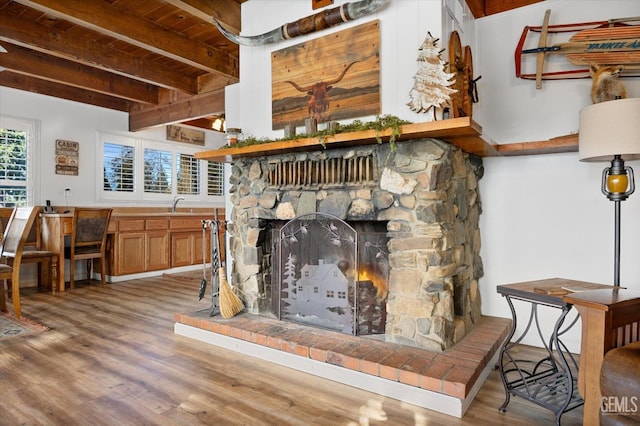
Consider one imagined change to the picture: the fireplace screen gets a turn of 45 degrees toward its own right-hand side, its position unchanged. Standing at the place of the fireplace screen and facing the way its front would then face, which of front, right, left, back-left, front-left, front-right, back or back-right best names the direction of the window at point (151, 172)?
front-right

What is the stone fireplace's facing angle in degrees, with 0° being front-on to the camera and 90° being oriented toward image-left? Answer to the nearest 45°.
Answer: approximately 45°

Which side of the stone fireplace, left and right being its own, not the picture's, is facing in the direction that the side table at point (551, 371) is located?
left

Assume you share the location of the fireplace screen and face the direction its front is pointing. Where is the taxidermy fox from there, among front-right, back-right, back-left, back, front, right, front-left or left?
back-left

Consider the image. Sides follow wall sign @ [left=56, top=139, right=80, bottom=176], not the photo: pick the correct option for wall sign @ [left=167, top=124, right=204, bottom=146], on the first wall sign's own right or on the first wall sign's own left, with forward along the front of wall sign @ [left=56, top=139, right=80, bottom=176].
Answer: on the first wall sign's own left

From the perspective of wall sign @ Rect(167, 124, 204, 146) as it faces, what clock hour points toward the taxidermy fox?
The taxidermy fox is roughly at 11 o'clock from the wall sign.

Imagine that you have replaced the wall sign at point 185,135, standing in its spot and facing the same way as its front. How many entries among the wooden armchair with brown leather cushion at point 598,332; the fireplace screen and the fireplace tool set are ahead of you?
3

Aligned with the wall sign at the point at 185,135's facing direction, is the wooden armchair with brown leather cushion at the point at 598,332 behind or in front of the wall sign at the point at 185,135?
in front

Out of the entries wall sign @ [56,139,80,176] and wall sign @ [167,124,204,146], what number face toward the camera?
2

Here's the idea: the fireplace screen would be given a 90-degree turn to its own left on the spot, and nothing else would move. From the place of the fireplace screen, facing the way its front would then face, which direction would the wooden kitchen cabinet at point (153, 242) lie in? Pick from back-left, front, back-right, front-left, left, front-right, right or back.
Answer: back
